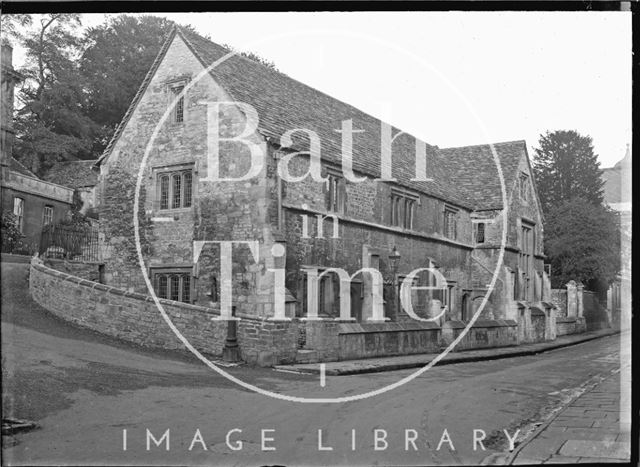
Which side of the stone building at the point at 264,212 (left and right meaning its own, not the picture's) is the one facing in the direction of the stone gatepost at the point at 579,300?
left

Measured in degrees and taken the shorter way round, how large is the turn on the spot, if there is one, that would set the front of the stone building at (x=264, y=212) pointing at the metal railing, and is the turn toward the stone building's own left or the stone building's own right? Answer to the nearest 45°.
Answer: approximately 135° to the stone building's own right

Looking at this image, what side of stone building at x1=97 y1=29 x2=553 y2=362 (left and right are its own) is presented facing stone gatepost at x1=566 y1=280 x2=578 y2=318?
left

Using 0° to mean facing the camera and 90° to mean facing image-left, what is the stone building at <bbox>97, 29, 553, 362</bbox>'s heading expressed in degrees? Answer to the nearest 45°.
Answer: approximately 315°

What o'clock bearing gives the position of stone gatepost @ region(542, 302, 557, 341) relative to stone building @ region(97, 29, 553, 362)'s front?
The stone gatepost is roughly at 9 o'clock from the stone building.

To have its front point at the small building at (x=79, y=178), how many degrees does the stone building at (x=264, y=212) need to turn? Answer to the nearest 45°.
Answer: approximately 180°

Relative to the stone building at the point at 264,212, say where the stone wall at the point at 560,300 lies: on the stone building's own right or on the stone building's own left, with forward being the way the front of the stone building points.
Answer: on the stone building's own left
